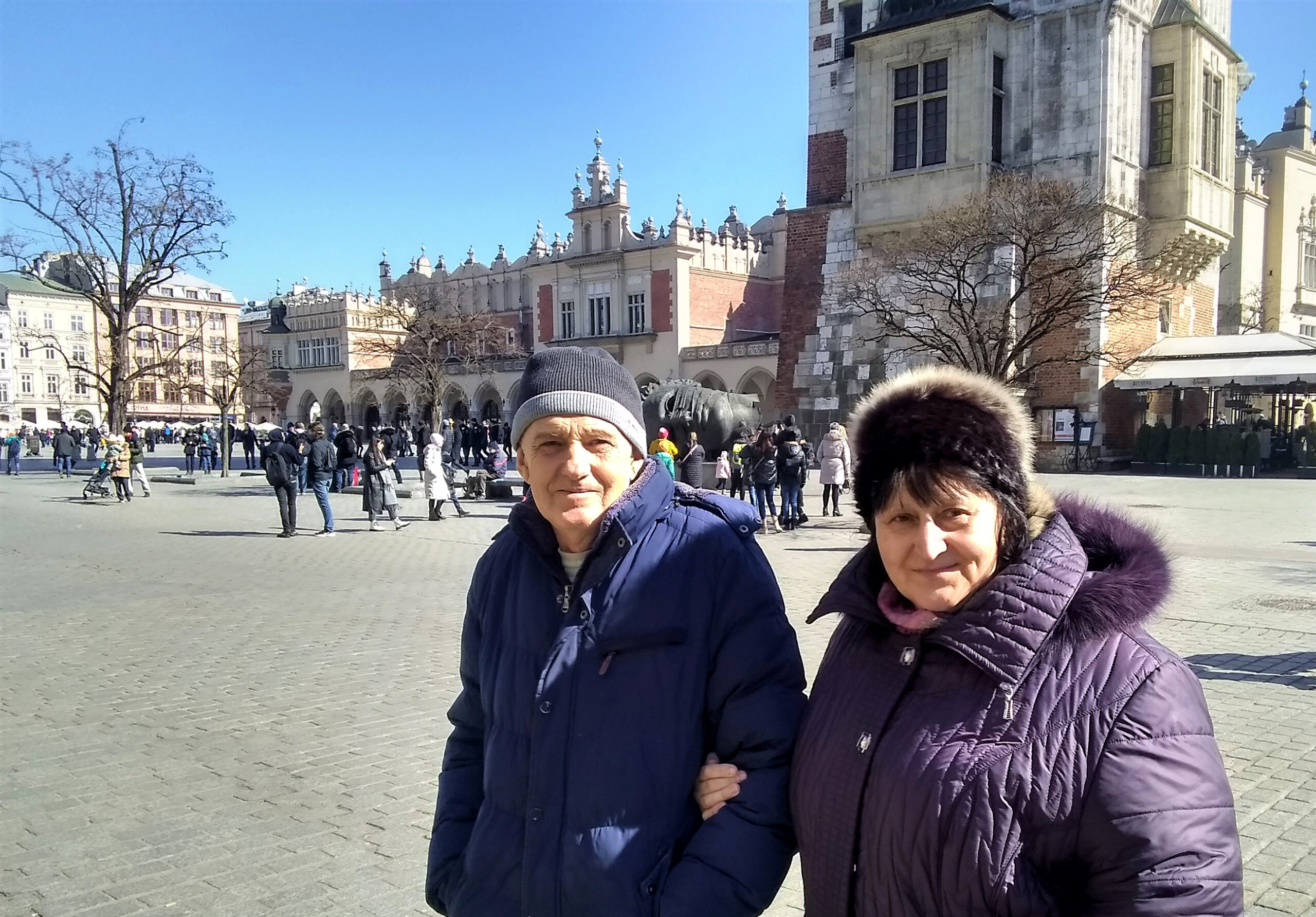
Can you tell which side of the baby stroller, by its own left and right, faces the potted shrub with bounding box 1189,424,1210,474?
back

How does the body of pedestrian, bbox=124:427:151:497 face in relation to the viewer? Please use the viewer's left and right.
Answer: facing to the left of the viewer

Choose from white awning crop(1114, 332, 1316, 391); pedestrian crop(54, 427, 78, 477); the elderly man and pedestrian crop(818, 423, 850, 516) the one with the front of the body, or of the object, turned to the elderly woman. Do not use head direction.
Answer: the white awning

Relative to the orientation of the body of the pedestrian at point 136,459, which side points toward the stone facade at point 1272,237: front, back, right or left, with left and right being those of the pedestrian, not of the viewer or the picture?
back

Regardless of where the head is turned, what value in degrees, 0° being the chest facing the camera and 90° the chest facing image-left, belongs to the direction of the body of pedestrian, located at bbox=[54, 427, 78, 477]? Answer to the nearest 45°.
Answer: approximately 180°

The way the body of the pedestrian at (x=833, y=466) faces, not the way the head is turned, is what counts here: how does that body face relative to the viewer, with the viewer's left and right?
facing away from the viewer

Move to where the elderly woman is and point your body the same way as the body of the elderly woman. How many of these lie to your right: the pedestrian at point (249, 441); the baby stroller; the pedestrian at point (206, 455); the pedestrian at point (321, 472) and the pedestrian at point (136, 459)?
5

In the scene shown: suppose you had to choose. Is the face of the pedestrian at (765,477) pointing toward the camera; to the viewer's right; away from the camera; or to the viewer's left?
away from the camera

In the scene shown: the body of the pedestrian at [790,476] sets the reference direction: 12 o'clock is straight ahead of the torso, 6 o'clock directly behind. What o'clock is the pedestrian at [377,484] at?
the pedestrian at [377,484] is roughly at 9 o'clock from the pedestrian at [790,476].

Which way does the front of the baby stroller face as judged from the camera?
facing to the left of the viewer

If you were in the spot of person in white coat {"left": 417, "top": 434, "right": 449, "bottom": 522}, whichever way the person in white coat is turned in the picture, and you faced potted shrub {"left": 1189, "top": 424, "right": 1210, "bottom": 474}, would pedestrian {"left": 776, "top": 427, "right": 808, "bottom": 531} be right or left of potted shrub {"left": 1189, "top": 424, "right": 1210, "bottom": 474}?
right
